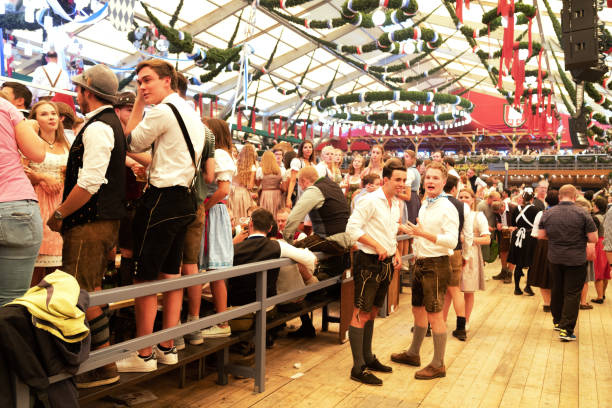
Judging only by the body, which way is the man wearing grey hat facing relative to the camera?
to the viewer's left

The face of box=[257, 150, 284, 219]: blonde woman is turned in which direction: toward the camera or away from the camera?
away from the camera

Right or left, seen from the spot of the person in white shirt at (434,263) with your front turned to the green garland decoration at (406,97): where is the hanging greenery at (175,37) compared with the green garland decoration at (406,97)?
left

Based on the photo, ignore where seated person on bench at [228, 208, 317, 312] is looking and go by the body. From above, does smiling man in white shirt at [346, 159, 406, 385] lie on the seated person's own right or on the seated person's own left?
on the seated person's own right

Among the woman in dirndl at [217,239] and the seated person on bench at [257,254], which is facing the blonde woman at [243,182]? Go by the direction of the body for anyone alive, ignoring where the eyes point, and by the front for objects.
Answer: the seated person on bench

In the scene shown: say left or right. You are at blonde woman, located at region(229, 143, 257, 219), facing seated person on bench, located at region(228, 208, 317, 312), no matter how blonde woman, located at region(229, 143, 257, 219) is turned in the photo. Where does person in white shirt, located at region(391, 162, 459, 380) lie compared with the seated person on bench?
left

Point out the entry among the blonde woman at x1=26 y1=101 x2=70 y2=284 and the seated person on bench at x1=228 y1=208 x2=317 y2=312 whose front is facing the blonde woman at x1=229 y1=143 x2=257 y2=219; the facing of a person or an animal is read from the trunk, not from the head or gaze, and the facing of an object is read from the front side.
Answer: the seated person on bench

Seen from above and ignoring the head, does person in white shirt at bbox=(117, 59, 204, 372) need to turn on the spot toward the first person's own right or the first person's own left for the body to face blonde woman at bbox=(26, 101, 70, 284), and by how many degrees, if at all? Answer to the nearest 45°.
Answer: approximately 45° to the first person's own right

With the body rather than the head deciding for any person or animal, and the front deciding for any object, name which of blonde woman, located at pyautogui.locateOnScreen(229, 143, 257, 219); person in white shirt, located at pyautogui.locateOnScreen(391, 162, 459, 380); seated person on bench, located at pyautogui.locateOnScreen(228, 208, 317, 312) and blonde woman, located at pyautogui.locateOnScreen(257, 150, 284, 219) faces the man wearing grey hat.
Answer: the person in white shirt
